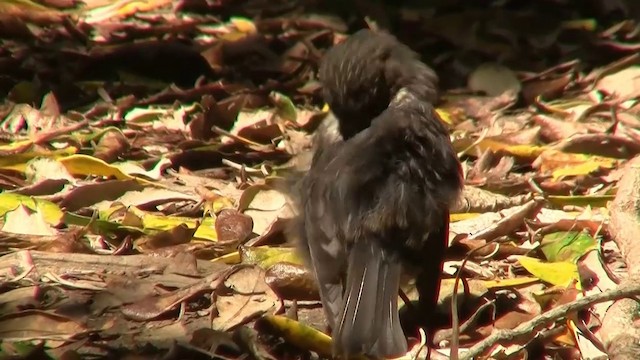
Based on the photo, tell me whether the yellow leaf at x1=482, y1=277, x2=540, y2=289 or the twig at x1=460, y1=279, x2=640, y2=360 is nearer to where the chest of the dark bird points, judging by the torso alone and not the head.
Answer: the yellow leaf

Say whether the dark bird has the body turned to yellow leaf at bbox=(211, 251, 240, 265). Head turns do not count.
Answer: no

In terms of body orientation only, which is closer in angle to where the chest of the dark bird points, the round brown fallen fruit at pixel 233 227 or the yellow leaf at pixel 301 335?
the round brown fallen fruit

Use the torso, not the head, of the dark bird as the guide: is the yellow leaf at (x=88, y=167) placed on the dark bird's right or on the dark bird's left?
on the dark bird's left

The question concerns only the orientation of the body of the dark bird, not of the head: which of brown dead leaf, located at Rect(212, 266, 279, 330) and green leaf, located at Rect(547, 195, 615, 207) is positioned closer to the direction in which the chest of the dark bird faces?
the green leaf

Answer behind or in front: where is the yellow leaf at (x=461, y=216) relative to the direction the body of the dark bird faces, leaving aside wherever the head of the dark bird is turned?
in front

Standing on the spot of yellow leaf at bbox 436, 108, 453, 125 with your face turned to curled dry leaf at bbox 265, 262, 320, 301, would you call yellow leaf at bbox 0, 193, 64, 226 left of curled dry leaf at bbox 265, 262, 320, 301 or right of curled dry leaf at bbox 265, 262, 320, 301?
right

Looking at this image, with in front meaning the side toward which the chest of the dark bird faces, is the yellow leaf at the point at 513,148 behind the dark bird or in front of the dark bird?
in front

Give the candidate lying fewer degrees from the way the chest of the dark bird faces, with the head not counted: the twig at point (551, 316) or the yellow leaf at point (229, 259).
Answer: the yellow leaf

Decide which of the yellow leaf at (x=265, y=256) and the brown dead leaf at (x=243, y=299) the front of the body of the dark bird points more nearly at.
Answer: the yellow leaf

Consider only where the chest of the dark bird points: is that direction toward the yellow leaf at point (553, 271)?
no

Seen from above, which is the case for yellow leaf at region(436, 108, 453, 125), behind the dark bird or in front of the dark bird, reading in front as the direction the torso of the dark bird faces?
in front

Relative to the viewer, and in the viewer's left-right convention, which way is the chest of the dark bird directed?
facing away from the viewer

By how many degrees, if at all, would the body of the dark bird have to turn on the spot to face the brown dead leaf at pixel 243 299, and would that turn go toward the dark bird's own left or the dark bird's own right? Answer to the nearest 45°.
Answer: approximately 90° to the dark bird's own left

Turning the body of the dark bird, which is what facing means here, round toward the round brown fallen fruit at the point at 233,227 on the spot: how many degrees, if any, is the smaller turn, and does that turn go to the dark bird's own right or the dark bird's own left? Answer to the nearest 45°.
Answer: approximately 45° to the dark bird's own left

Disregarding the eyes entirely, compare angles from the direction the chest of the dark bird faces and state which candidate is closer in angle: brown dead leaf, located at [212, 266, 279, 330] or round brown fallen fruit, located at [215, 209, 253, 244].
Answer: the round brown fallen fruit
